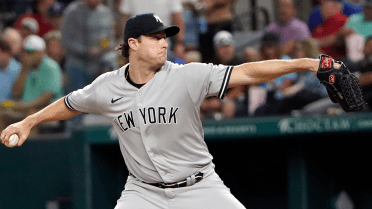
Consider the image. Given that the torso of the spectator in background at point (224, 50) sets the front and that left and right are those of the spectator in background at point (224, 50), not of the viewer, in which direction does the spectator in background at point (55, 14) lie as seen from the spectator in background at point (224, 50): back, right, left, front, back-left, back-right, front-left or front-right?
back-right

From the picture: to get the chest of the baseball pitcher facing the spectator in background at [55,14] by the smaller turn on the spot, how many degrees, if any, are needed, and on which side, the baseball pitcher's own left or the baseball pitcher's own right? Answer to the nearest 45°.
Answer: approximately 180°

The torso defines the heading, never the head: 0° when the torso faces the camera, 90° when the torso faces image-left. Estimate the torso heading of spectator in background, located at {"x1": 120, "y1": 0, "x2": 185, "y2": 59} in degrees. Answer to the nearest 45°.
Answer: approximately 0°

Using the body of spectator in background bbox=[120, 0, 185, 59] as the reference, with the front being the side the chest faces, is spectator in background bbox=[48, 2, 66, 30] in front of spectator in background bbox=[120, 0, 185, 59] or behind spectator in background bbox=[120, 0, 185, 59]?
behind

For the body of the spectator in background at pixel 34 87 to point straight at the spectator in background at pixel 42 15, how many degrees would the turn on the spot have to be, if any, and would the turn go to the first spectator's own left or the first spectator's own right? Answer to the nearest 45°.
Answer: approximately 135° to the first spectator's own right

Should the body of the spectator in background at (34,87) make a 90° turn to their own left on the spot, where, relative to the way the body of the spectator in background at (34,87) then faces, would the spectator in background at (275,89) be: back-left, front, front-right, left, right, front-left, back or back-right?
front

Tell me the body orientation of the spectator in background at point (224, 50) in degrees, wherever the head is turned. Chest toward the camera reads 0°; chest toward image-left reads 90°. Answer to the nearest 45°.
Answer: approximately 0°
